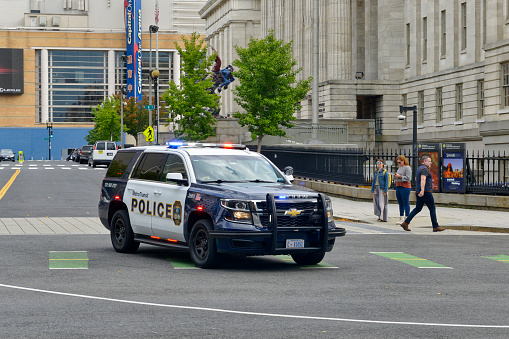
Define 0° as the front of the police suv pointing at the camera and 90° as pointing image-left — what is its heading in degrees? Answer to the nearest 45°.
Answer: approximately 315°

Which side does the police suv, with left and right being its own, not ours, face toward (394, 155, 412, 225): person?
left

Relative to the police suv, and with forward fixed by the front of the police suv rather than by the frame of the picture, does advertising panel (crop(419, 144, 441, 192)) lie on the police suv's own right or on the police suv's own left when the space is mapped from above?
on the police suv's own left

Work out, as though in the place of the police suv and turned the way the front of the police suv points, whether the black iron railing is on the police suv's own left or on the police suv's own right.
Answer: on the police suv's own left

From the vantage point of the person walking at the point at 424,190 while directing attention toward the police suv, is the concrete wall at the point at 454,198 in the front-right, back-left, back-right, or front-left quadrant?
back-right

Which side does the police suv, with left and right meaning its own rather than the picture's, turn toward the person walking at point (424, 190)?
left

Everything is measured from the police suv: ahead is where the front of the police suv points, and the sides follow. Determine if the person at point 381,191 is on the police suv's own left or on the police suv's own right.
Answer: on the police suv's own left

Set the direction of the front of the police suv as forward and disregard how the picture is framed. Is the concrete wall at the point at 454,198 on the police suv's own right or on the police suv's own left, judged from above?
on the police suv's own left

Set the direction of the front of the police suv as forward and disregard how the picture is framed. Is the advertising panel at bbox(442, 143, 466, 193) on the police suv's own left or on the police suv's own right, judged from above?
on the police suv's own left
